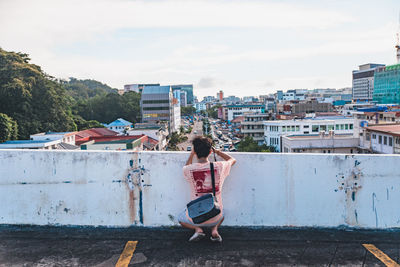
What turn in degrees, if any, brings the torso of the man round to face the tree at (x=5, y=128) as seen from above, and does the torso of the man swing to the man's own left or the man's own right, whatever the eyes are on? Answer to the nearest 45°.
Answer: approximately 45° to the man's own left

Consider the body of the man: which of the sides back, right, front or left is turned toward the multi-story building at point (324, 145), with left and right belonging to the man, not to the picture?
front

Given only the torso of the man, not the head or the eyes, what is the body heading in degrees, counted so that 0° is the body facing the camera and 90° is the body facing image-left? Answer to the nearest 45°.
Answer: approximately 180°

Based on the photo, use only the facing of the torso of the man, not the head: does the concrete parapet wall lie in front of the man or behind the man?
in front

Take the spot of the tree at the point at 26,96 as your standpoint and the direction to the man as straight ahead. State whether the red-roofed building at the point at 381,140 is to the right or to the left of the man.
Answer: left

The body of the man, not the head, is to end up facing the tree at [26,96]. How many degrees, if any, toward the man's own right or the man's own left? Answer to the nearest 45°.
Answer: approximately 45° to the man's own left

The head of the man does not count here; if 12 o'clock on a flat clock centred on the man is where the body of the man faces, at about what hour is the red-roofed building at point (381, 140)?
The red-roofed building is roughly at 1 o'clock from the man.

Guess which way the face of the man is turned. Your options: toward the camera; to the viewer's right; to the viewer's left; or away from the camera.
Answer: away from the camera

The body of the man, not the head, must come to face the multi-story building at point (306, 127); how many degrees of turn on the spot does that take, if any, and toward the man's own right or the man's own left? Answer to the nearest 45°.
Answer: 0° — they already face it
